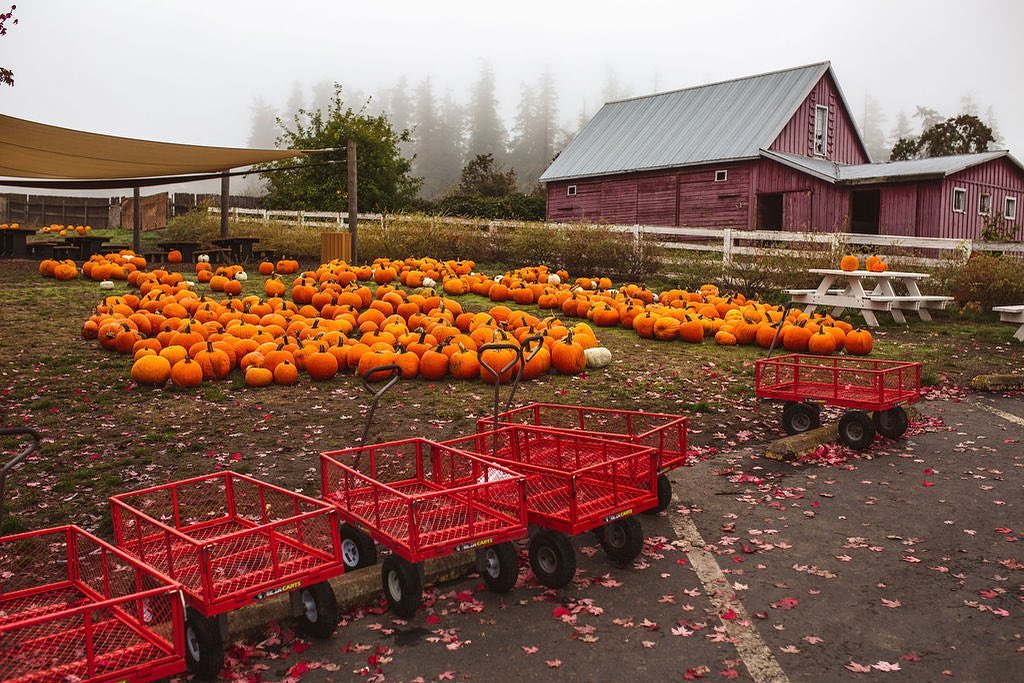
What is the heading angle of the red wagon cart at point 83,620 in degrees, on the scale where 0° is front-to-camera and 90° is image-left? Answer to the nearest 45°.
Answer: approximately 135°

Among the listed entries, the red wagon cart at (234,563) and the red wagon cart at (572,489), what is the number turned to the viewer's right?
0

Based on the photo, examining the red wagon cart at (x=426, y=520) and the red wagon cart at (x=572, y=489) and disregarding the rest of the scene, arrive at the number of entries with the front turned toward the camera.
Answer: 0

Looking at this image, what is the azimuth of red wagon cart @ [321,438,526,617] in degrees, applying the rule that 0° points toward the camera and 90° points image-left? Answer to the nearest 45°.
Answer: approximately 135°

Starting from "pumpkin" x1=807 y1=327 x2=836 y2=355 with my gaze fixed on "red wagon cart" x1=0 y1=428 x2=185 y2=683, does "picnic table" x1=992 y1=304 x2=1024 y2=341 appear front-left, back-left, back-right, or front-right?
back-left

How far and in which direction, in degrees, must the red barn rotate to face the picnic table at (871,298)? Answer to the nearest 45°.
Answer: approximately 45° to its right

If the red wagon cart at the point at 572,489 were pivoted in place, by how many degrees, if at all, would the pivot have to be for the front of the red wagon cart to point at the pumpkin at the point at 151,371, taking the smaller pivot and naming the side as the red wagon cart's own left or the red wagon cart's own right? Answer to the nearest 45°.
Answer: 0° — it already faces it

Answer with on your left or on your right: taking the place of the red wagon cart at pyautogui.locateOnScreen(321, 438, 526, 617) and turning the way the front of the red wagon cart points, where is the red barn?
on your right

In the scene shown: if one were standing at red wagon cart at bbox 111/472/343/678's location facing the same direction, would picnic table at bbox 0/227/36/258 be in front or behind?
in front

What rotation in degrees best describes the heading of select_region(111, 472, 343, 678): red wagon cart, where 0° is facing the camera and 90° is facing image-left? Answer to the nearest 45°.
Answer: approximately 135°

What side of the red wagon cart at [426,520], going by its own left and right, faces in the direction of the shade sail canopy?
front

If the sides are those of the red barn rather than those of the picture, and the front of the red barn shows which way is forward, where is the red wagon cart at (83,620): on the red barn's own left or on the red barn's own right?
on the red barn's own right

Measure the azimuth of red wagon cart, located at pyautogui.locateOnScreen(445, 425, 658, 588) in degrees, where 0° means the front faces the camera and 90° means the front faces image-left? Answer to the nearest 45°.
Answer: approximately 135°

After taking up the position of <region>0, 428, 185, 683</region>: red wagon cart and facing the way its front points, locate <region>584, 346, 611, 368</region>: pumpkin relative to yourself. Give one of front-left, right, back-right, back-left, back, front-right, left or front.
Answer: right
